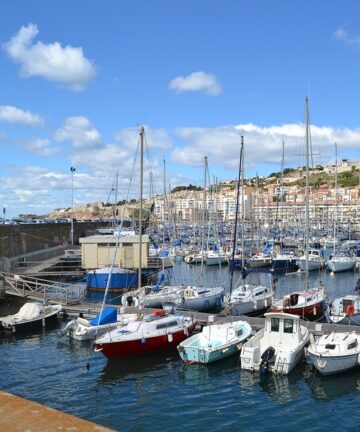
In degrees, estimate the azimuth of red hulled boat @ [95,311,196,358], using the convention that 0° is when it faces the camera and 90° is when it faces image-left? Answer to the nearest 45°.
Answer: approximately 45°

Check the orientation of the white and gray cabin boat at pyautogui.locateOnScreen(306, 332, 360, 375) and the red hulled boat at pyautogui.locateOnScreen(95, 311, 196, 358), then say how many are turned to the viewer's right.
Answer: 0

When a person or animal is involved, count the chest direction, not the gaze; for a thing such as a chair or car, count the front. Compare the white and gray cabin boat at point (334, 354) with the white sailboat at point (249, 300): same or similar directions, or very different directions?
very different directions

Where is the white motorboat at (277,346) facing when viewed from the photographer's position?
facing away from the viewer and to the right of the viewer
